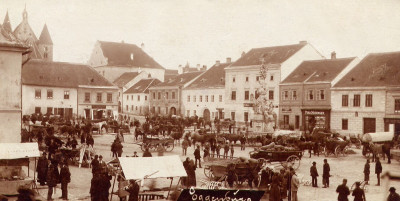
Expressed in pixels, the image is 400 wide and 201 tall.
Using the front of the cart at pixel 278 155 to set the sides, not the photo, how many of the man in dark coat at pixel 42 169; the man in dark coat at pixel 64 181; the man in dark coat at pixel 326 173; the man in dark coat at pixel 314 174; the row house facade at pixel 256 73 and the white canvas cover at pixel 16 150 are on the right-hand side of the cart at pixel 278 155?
1

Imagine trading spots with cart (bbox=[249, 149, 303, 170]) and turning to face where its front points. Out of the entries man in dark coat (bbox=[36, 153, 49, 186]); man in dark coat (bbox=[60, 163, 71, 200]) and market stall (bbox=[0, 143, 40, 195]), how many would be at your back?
0

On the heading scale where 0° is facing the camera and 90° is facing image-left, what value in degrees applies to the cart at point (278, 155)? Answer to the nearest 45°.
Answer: approximately 90°

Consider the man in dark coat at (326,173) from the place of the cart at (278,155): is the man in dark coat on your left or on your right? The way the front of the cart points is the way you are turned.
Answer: on your left

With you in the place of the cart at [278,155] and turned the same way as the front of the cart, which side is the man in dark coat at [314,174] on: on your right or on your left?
on your left

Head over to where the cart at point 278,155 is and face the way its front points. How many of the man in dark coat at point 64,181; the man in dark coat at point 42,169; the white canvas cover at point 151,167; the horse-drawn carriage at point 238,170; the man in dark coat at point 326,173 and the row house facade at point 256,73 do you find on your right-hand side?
1

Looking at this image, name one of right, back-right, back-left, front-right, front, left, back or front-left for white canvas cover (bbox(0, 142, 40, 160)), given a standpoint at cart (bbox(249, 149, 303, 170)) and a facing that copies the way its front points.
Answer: front-left

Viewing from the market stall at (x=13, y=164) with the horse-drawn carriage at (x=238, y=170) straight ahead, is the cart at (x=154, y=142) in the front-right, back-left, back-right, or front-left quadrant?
front-left

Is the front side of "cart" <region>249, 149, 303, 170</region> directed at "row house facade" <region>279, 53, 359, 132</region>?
no

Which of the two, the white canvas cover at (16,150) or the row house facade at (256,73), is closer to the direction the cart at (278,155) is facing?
the white canvas cover

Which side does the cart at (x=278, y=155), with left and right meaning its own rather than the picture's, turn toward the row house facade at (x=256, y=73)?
right

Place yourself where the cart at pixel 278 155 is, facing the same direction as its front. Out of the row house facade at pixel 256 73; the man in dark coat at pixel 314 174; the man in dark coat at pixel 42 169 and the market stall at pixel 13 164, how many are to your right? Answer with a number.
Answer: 1
